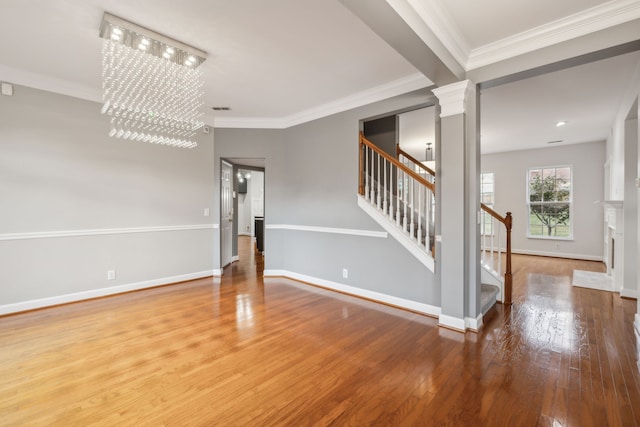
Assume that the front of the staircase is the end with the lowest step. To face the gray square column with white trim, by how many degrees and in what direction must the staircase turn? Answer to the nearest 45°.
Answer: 0° — it already faces it

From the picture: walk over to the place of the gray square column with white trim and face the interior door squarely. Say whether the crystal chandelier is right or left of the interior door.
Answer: left

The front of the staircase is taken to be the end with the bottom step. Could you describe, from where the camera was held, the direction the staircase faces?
facing the viewer and to the right of the viewer

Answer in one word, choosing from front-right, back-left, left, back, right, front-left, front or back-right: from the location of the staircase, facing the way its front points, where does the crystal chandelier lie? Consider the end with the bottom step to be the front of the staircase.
right

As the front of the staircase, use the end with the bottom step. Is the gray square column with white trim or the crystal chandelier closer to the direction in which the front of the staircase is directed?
the gray square column with white trim

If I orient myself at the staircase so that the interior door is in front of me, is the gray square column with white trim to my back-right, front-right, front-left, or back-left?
back-left

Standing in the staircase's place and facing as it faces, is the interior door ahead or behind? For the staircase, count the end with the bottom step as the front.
behind
